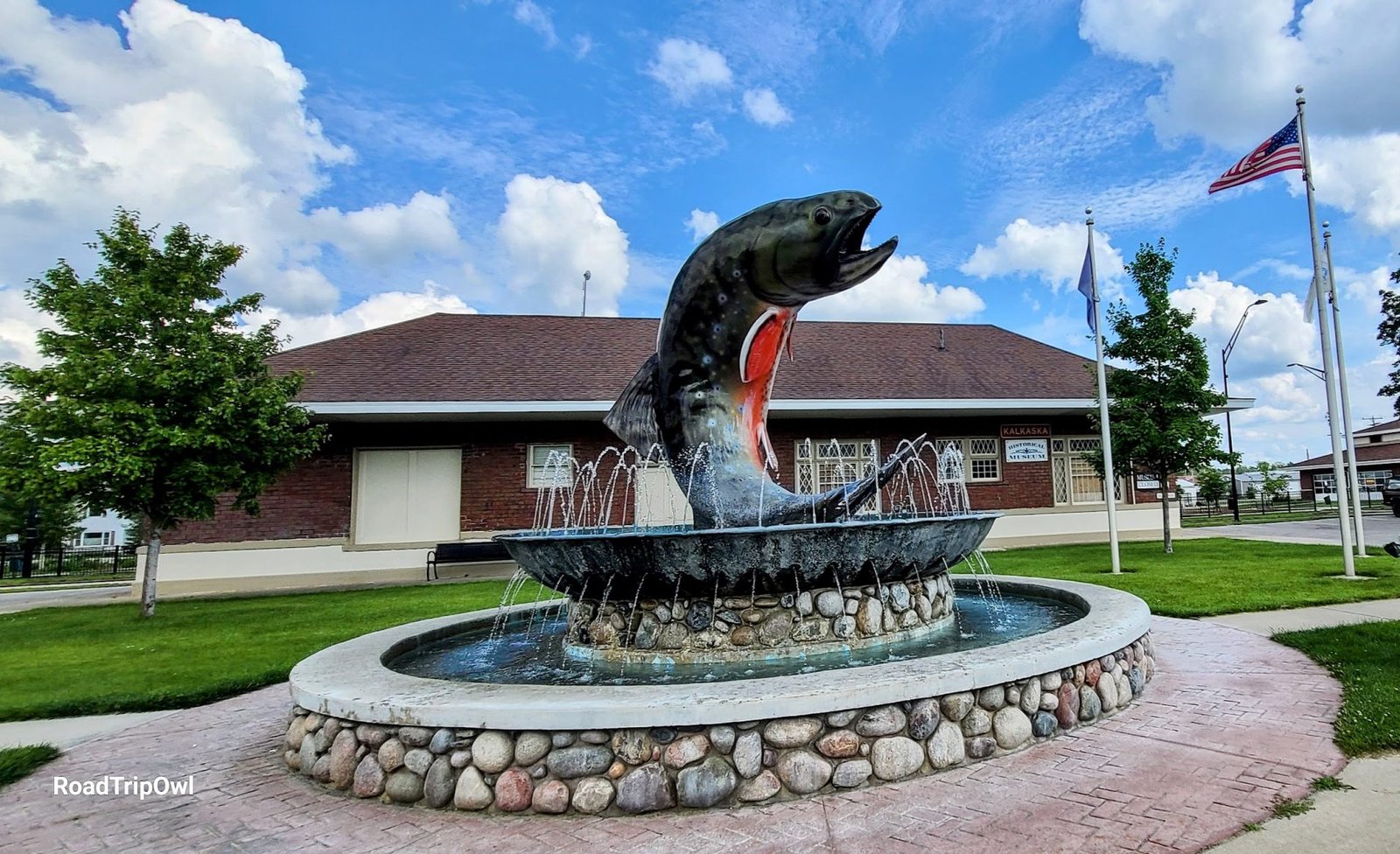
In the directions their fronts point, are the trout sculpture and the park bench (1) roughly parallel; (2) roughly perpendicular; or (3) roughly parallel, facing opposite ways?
roughly perpendicular

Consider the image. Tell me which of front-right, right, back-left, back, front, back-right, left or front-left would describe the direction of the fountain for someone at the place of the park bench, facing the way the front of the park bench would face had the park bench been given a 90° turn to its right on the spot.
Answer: left

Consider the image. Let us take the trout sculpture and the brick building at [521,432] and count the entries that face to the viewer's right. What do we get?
1

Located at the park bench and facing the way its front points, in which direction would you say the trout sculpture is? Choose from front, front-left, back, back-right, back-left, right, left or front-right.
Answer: front

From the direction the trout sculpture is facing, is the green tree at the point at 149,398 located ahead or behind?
behind

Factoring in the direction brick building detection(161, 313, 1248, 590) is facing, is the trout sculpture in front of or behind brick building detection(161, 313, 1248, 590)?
in front

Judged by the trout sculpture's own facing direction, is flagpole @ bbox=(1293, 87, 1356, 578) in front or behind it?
in front

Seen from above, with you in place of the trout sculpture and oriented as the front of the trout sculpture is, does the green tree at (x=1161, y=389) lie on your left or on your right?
on your left

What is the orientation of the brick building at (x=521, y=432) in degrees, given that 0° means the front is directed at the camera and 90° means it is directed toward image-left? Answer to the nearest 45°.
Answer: approximately 0°

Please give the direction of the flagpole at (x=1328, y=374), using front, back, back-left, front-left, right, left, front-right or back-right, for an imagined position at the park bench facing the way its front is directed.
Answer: front-left

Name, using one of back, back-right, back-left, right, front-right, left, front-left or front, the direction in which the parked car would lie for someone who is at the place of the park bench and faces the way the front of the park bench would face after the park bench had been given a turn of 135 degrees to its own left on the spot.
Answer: front-right

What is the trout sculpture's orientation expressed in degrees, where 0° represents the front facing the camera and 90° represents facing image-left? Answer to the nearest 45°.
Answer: approximately 270°

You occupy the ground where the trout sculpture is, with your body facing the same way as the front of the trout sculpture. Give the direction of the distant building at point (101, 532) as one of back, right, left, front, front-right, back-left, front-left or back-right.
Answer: back-left

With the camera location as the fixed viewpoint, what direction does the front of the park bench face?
facing the viewer

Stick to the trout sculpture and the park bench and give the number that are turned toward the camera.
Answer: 1

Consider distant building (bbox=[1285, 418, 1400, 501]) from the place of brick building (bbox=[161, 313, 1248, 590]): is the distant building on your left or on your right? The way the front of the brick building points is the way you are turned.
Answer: on your left

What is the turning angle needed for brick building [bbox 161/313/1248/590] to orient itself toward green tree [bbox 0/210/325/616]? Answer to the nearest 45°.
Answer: approximately 45° to its right

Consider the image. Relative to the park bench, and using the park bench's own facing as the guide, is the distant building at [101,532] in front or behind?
behind
